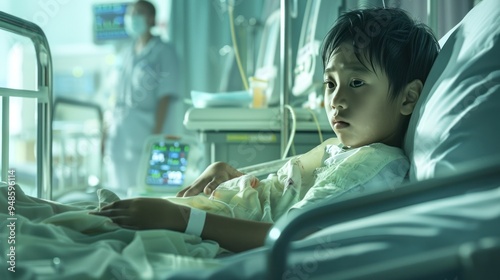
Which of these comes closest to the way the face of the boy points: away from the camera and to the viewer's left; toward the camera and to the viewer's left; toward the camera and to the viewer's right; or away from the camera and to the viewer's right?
toward the camera and to the viewer's left

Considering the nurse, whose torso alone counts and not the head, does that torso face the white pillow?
no

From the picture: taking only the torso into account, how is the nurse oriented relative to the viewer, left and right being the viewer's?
facing the viewer and to the left of the viewer

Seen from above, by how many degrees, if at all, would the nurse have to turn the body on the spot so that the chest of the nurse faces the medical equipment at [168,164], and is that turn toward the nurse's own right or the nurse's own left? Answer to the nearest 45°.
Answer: approximately 45° to the nurse's own left

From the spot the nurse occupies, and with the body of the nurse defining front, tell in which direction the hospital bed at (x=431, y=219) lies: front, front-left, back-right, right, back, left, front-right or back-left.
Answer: front-left

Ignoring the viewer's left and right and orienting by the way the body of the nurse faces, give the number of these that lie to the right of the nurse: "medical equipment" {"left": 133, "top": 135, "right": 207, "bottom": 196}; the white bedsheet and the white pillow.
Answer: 0

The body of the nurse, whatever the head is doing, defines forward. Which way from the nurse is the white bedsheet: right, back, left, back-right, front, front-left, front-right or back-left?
front-left
